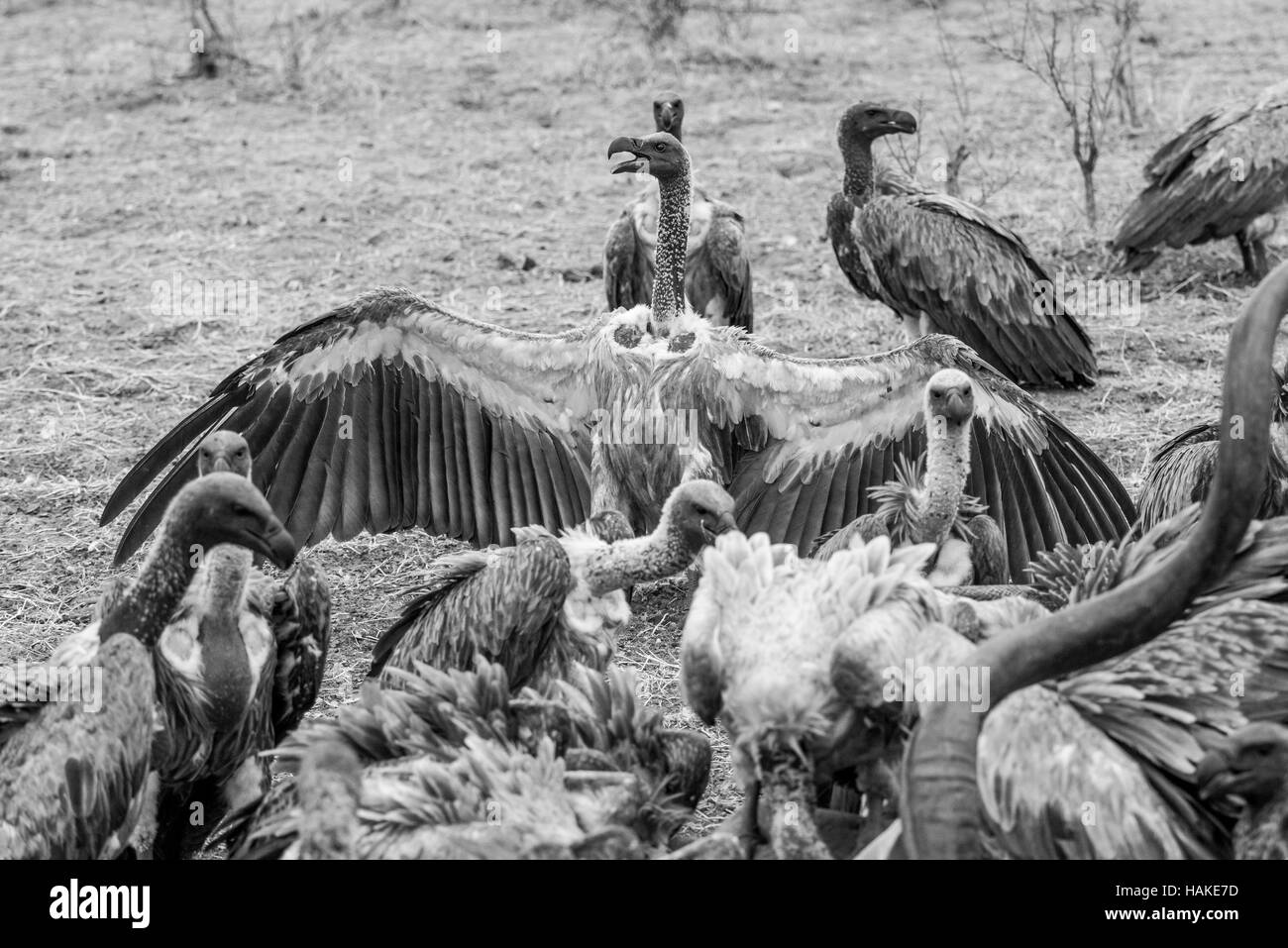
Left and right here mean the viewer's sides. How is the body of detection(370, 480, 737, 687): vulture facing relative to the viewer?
facing to the right of the viewer

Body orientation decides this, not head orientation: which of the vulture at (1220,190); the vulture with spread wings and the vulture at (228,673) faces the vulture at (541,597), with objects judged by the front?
the vulture with spread wings

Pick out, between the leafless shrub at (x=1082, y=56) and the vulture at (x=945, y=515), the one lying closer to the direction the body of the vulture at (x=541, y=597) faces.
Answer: the vulture

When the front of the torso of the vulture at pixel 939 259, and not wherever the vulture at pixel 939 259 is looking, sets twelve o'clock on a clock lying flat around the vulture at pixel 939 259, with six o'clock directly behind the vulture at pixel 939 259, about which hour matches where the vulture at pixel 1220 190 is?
the vulture at pixel 1220 190 is roughly at 5 o'clock from the vulture at pixel 939 259.

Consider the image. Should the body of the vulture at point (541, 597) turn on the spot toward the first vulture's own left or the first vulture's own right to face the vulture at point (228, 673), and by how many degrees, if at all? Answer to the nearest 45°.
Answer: approximately 180°

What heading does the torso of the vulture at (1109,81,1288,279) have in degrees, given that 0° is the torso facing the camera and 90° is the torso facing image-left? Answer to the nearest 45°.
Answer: approximately 270°

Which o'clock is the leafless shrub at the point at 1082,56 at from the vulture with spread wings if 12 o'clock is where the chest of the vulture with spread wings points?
The leafless shrub is roughly at 7 o'clock from the vulture with spread wings.

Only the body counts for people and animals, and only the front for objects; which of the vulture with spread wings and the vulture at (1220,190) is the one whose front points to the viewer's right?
the vulture

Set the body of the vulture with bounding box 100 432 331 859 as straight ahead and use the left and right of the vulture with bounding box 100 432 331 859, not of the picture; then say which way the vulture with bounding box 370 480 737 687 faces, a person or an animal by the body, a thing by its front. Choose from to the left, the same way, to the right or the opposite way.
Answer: to the left

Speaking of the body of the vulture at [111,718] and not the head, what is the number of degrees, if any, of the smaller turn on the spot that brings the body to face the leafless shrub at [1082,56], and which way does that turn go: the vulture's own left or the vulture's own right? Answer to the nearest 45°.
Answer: approximately 45° to the vulture's own left

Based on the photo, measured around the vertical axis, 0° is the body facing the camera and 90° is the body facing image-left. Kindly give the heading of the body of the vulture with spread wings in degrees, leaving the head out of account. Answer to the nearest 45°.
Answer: approximately 0°

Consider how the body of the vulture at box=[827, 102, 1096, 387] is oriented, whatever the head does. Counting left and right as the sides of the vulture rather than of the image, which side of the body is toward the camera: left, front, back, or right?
left

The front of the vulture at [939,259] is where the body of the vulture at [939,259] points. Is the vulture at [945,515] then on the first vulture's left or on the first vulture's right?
on the first vulture's left

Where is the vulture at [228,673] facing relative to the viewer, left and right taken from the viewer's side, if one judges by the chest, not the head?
facing the viewer

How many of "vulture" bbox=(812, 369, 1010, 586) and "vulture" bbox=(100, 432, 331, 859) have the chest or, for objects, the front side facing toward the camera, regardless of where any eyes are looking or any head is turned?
2

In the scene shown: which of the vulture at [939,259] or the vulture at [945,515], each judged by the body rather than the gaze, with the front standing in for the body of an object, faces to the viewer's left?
the vulture at [939,259]

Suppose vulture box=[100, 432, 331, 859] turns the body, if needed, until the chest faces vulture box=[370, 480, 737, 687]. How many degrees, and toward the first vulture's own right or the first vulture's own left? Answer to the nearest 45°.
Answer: approximately 90° to the first vulture's own left
